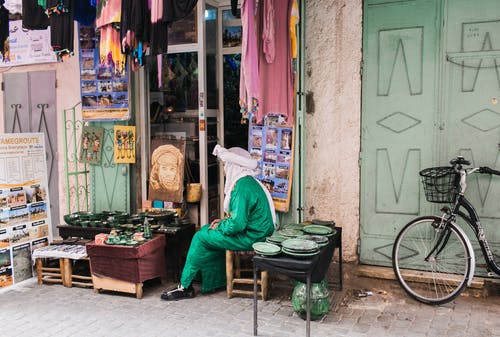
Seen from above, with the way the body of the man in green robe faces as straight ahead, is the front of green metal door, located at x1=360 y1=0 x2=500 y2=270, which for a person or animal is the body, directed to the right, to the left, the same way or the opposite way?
to the left

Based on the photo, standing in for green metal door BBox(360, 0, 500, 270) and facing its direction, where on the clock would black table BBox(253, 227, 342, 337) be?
The black table is roughly at 1 o'clock from the green metal door.

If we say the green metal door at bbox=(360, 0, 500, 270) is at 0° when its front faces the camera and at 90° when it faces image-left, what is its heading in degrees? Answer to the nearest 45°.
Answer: approximately 0°

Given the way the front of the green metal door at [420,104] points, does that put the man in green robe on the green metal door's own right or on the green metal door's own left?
on the green metal door's own right

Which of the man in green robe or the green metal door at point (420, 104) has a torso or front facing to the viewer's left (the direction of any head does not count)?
the man in green robe

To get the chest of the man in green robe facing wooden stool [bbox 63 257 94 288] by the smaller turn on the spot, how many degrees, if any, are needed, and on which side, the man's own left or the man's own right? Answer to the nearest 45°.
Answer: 0° — they already face it

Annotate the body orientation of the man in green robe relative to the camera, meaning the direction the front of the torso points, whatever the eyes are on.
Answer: to the viewer's left

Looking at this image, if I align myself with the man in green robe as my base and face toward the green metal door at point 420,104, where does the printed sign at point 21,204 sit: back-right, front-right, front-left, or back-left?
back-left
